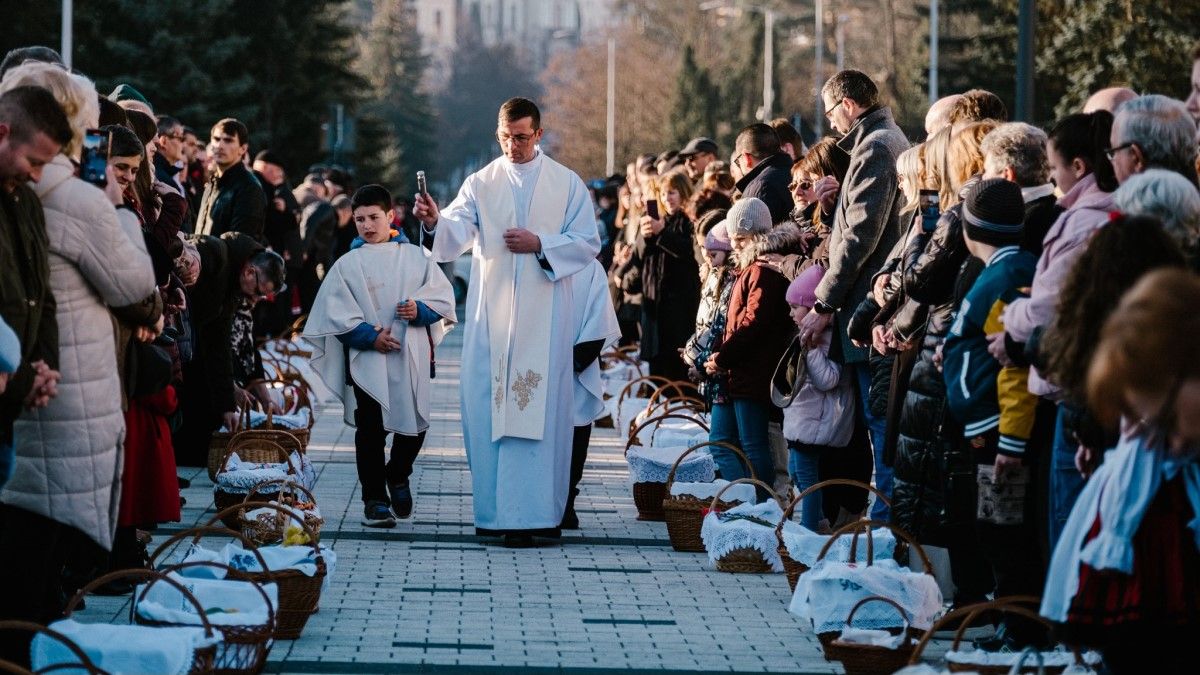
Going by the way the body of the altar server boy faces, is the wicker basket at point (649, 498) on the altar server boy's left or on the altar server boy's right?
on the altar server boy's left

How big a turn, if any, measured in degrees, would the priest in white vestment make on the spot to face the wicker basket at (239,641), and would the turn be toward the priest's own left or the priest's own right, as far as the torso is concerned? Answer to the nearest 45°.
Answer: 0° — they already face it

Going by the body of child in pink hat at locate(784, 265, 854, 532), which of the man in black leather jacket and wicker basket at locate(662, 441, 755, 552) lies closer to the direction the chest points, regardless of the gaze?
the wicker basket

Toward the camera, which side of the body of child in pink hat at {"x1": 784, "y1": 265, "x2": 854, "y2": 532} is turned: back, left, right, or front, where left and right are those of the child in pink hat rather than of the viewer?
left

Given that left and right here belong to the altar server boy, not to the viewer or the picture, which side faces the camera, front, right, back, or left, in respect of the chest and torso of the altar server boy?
front

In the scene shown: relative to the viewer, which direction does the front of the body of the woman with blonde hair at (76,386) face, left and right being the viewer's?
facing to the right of the viewer

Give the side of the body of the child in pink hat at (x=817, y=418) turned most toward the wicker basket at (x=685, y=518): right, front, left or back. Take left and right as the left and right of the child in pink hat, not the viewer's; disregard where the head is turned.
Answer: front

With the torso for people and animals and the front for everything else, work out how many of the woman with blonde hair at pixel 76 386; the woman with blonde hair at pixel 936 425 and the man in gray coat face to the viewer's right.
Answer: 1

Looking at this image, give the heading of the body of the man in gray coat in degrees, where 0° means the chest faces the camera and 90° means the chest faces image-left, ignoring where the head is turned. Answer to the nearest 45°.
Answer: approximately 90°

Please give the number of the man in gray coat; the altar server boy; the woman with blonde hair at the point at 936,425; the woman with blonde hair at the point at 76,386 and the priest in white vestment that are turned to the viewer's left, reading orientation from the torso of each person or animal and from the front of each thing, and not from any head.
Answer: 2

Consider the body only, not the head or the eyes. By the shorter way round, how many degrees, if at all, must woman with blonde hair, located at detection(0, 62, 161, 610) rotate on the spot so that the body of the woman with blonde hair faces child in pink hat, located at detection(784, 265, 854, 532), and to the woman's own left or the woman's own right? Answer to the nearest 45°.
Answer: approximately 45° to the woman's own left

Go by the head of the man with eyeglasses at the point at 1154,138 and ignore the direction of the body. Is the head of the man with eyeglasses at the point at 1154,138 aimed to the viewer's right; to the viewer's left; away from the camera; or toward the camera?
to the viewer's left

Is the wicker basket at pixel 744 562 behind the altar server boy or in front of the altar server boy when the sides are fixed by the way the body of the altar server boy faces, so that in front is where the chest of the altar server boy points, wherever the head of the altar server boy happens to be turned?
in front

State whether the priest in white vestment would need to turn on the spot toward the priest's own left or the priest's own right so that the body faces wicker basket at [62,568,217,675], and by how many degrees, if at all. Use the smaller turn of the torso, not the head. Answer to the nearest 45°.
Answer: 0° — they already face it

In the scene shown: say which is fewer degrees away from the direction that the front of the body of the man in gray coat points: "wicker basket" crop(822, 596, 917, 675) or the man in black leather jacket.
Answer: the man in black leather jacket

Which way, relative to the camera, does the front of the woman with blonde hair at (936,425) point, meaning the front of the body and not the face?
to the viewer's left
